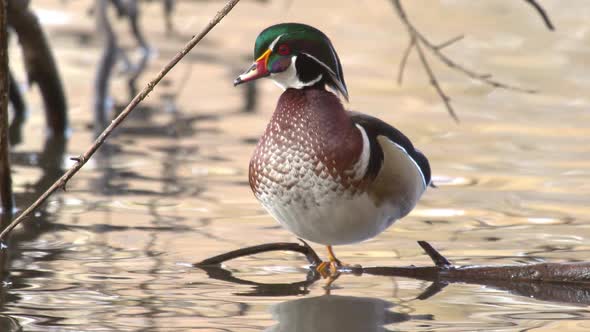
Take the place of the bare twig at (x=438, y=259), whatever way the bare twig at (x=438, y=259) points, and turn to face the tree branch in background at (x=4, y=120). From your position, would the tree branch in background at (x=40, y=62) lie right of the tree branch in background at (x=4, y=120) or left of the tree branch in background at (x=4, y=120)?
right

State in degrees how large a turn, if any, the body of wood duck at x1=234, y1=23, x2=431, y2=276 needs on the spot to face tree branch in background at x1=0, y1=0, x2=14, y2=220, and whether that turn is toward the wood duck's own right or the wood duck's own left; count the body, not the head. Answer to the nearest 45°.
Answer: approximately 90° to the wood duck's own right

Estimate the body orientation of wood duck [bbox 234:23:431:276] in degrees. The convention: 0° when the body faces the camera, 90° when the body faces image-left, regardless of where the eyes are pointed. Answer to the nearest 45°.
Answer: approximately 45°

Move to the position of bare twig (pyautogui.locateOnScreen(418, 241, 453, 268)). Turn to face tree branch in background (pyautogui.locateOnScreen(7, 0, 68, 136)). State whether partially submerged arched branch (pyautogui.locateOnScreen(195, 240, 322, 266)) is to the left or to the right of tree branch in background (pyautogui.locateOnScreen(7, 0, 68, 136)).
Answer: left

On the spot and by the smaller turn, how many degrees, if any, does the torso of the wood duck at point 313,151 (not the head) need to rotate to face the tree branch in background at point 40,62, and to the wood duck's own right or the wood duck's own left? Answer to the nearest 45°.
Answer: approximately 90° to the wood duck's own right
